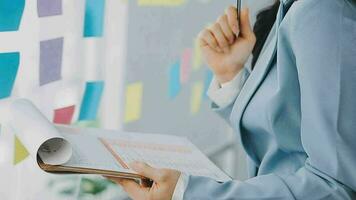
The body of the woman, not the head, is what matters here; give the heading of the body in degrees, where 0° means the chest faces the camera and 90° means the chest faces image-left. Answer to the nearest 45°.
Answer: approximately 90°

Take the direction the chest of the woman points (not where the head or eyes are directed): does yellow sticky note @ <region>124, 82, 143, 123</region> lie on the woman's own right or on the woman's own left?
on the woman's own right

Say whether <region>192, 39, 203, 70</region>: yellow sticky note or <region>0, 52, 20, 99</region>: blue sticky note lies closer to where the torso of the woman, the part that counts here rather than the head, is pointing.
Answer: the blue sticky note

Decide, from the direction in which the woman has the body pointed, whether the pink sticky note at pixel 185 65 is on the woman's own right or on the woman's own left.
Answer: on the woman's own right

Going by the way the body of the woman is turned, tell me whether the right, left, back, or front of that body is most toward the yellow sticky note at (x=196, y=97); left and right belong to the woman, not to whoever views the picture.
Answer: right

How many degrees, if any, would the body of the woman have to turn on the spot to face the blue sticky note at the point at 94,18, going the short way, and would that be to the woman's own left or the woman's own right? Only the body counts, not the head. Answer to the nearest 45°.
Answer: approximately 45° to the woman's own right
